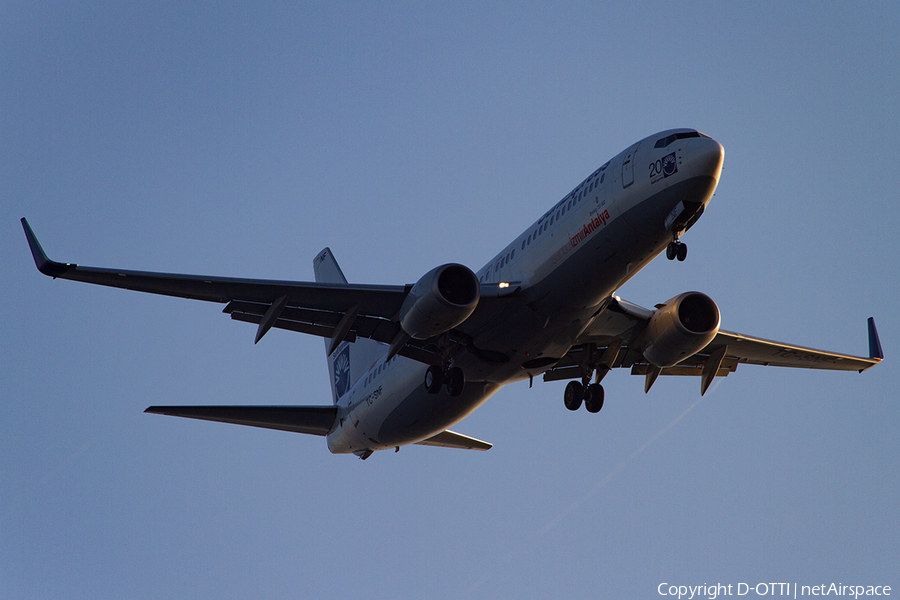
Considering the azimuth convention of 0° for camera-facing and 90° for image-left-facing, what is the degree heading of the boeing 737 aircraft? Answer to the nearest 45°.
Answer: approximately 315°
